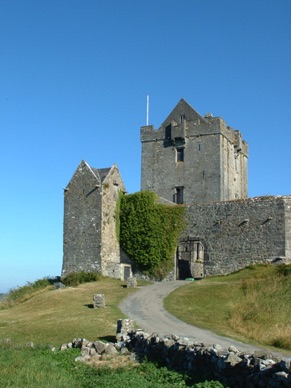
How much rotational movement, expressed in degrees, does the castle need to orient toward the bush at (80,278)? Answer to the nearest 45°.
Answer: approximately 90° to its right

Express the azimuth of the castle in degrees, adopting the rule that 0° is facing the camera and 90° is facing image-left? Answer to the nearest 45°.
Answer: approximately 0°

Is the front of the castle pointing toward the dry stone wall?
yes
